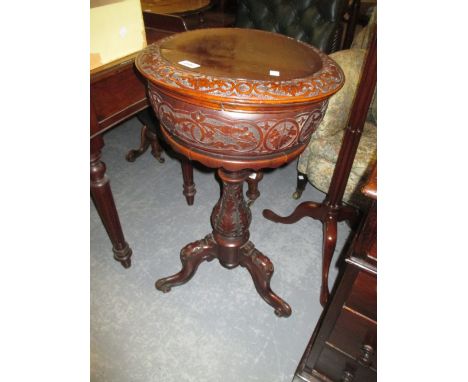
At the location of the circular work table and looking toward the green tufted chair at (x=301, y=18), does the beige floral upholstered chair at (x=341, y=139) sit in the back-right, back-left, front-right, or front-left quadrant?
front-right

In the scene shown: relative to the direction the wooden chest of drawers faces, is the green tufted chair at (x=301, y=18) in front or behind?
behind

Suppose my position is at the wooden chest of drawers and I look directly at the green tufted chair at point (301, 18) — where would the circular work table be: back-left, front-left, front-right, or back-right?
front-left

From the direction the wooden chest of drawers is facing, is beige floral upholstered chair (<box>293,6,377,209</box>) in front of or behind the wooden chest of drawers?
behind

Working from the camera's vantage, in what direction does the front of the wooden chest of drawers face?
facing the viewer

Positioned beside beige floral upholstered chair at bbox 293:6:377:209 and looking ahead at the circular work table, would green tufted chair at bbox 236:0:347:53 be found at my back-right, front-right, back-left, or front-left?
back-right
